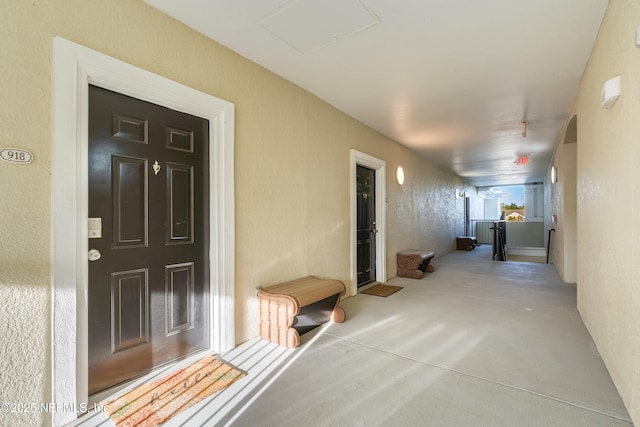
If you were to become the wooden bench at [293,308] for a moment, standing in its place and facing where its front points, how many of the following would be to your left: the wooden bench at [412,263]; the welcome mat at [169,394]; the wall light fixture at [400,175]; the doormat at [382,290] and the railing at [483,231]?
4

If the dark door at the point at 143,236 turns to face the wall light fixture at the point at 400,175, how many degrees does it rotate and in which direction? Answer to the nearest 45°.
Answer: approximately 45° to its left

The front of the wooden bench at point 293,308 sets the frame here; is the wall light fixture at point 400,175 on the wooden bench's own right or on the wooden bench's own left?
on the wooden bench's own left

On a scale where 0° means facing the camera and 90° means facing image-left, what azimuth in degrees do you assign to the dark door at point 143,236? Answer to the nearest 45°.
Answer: approximately 315°

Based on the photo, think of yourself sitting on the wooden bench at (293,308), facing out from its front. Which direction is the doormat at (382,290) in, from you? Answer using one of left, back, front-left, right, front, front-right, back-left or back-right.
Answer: left

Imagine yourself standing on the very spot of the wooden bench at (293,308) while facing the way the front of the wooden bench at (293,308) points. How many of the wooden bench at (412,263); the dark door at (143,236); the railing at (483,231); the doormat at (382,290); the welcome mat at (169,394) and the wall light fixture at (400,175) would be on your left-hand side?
4

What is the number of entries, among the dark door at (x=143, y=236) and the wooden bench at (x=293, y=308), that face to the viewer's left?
0

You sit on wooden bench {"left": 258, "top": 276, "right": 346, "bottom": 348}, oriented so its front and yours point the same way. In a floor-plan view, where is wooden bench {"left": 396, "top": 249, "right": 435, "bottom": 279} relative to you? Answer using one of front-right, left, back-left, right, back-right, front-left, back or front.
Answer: left

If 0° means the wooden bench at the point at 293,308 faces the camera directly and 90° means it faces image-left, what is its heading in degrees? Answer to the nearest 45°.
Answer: approximately 315°

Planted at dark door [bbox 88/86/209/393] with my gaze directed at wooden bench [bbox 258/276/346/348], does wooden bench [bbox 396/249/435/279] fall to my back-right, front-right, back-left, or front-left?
front-left

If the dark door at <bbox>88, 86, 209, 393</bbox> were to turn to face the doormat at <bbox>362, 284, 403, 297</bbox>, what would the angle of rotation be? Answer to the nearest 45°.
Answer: approximately 45° to its left

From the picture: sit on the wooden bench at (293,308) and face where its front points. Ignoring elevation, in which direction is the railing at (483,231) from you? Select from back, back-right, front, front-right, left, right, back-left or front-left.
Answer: left

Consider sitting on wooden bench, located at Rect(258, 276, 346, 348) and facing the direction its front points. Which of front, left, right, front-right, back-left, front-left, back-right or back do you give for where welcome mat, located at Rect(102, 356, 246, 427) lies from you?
right

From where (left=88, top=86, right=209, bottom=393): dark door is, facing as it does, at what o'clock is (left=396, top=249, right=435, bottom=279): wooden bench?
The wooden bench is roughly at 10 o'clock from the dark door.
